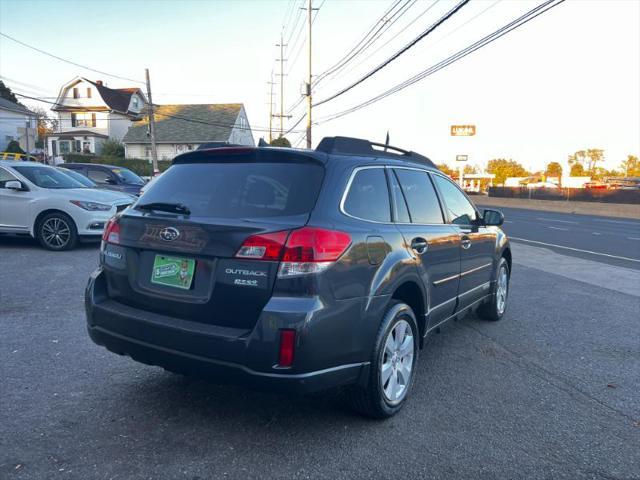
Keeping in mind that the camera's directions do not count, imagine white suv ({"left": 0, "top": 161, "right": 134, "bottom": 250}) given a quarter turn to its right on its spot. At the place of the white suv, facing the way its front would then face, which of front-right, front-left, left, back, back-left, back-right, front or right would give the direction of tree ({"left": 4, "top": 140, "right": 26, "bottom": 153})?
back-right

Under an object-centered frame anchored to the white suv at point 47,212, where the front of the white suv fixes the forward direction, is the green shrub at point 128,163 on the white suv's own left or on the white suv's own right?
on the white suv's own left

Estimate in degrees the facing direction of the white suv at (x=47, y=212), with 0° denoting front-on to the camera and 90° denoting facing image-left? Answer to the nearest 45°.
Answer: approximately 315°
